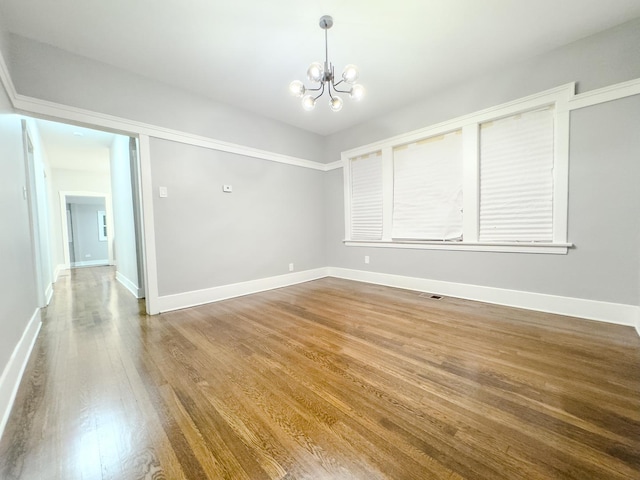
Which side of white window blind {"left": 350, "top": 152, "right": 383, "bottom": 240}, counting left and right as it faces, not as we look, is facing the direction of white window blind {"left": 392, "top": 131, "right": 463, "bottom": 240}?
left

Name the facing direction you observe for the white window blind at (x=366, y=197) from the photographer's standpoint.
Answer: facing the viewer and to the left of the viewer

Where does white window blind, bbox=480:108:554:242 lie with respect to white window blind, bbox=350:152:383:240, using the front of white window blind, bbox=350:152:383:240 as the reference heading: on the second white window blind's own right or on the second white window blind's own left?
on the second white window blind's own left
